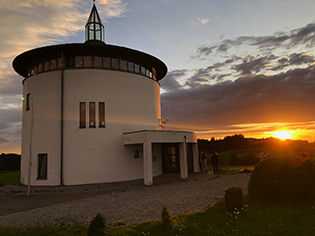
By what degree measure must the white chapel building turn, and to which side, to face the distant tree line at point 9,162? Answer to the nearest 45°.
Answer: approximately 180°

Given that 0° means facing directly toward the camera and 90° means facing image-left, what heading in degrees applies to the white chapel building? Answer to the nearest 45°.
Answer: approximately 315°

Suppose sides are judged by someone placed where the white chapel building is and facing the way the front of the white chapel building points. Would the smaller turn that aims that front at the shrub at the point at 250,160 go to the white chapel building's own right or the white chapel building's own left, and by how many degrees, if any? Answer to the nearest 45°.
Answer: approximately 90° to the white chapel building's own left

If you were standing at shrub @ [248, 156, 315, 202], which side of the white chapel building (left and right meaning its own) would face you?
front

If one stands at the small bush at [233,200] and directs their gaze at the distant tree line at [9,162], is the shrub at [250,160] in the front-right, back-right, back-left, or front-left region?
front-right

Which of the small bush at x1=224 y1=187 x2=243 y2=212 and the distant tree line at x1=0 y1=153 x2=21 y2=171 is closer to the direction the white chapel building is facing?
the small bush

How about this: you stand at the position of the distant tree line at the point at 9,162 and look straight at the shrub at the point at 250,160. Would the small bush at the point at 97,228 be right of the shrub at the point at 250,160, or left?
right

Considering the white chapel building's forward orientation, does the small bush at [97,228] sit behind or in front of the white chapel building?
in front

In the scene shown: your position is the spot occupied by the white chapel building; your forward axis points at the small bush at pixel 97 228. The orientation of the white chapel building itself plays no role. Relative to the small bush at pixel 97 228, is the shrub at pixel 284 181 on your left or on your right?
left

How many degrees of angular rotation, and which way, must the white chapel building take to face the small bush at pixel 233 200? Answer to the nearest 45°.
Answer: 0° — it already faces it
